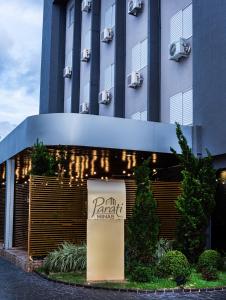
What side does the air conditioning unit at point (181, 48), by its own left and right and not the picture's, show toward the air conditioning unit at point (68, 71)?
right

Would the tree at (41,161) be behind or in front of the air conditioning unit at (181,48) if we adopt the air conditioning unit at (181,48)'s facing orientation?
in front

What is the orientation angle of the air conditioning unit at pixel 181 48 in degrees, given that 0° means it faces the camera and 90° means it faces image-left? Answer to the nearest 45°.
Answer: approximately 45°

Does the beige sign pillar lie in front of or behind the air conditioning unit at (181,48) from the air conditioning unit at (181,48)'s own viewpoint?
in front

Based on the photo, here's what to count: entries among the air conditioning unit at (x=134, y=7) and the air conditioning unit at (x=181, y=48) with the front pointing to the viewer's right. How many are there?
0

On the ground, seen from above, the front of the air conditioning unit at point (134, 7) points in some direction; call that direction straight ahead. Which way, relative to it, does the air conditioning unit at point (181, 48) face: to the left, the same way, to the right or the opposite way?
the same way

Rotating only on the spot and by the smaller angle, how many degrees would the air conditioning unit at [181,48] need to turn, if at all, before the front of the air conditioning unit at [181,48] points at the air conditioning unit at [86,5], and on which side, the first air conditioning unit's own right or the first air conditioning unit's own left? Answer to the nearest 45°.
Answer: approximately 90° to the first air conditioning unit's own right

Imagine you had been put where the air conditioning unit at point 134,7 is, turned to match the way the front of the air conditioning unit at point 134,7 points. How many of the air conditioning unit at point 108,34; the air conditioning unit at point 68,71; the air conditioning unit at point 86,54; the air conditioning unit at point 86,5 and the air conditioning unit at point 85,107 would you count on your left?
0

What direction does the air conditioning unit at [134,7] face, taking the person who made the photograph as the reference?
facing the viewer and to the left of the viewer

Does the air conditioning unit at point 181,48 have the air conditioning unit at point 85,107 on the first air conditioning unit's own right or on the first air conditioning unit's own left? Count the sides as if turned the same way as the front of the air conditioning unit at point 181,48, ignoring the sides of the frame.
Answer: on the first air conditioning unit's own right
